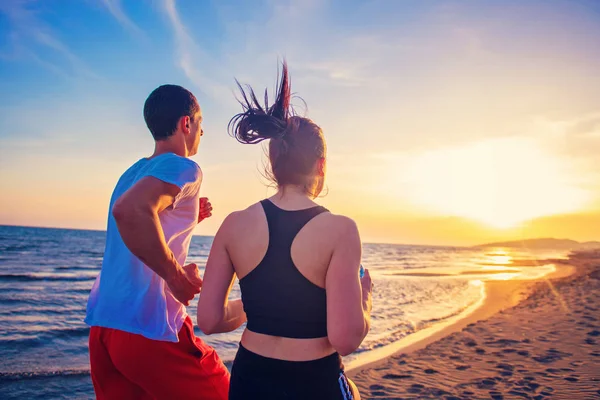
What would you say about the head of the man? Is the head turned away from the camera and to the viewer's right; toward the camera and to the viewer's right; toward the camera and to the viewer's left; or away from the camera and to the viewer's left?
away from the camera and to the viewer's right

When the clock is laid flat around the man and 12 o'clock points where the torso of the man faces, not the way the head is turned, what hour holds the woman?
The woman is roughly at 3 o'clock from the man.

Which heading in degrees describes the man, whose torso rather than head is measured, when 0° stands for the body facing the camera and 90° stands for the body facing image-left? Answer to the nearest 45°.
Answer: approximately 225°

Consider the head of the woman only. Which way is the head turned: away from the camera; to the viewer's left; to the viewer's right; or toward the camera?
away from the camera
